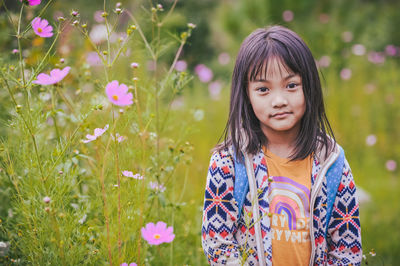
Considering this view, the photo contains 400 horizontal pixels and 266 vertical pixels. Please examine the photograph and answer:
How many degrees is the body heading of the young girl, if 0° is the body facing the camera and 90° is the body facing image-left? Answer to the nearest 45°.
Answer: approximately 0°

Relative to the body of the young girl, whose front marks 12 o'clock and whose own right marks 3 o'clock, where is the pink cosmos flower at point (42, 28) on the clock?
The pink cosmos flower is roughly at 2 o'clock from the young girl.

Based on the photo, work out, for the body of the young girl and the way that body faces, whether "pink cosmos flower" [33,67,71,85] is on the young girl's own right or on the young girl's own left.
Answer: on the young girl's own right
